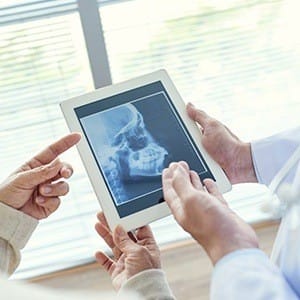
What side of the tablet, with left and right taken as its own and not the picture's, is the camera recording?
front
